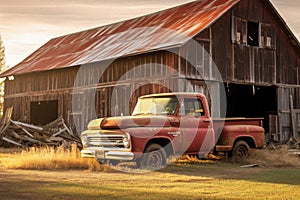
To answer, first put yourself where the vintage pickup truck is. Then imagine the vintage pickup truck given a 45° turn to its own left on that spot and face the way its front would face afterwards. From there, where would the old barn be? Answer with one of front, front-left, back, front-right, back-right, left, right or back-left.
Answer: back
